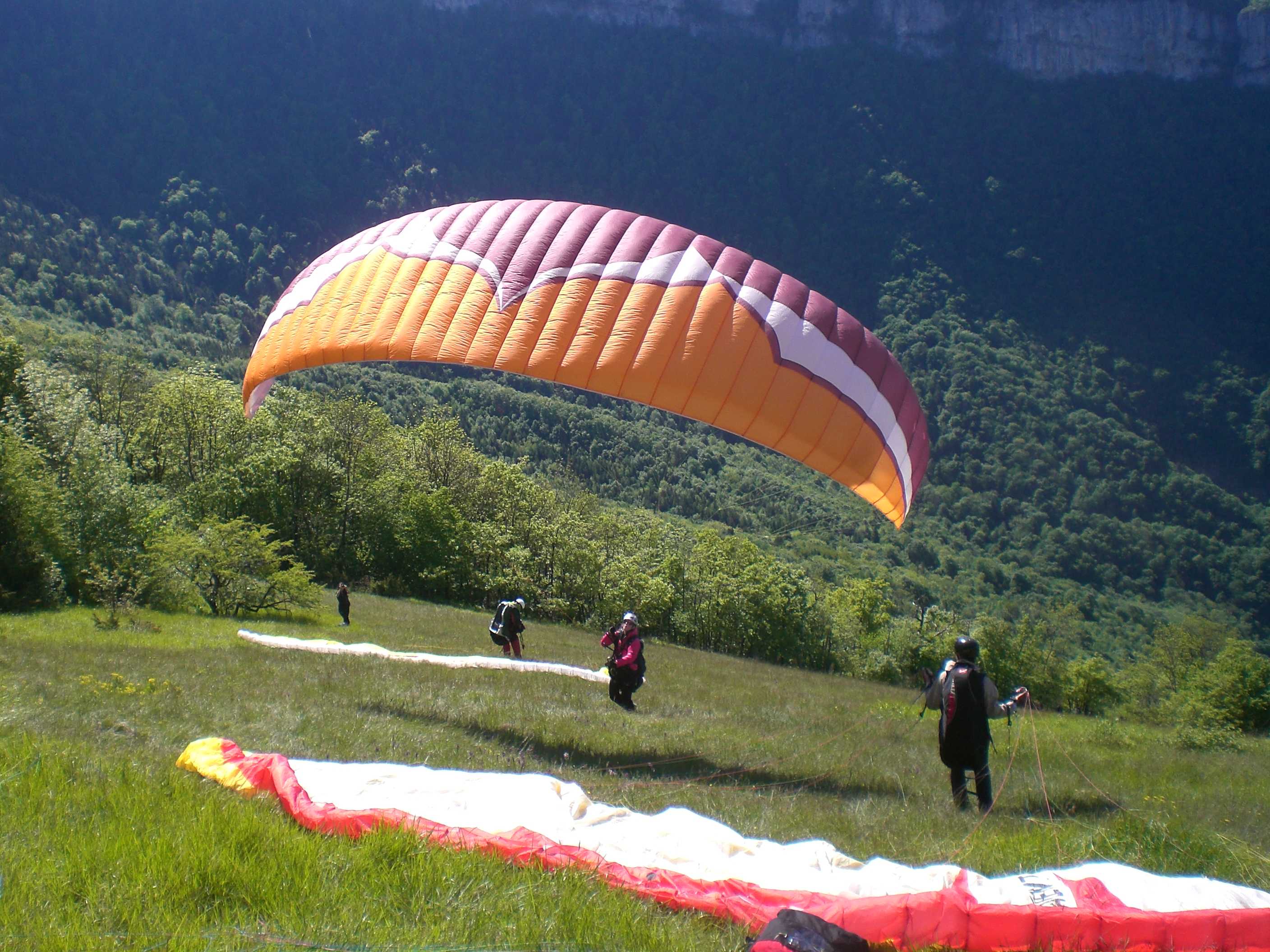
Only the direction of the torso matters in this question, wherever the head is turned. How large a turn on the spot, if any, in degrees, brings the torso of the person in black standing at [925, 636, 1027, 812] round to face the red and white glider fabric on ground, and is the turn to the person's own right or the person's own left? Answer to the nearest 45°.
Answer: approximately 180°

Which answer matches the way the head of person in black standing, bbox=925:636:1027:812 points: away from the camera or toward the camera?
away from the camera

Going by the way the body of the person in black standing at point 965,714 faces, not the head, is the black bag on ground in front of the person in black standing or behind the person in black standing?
behind

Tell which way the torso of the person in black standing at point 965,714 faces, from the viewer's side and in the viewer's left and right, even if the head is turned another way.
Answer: facing away from the viewer

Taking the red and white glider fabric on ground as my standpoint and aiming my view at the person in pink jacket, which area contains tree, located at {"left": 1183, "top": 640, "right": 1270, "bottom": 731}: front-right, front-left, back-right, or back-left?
front-right

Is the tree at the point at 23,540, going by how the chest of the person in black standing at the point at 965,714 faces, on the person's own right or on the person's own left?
on the person's own left

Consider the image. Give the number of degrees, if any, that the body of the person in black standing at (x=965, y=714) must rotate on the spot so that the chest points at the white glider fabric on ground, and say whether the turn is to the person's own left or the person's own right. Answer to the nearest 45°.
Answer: approximately 45° to the person's own left

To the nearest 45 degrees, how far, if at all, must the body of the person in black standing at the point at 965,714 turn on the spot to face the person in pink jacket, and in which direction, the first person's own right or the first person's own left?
approximately 45° to the first person's own left

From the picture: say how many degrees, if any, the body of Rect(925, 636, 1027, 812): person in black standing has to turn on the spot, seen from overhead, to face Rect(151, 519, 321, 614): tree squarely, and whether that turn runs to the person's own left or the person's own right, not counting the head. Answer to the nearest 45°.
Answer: approximately 45° to the person's own left

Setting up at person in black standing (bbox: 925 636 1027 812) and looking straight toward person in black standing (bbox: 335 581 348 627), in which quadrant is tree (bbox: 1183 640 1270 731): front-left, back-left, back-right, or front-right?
front-right
